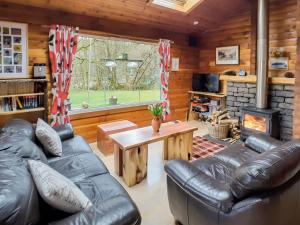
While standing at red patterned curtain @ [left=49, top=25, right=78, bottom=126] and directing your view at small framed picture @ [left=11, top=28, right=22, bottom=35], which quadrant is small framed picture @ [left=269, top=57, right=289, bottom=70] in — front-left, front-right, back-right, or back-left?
back-left

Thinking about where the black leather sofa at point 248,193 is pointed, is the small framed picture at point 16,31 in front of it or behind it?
in front

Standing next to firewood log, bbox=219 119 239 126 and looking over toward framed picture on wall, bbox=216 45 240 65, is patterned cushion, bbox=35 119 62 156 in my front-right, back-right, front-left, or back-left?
back-left

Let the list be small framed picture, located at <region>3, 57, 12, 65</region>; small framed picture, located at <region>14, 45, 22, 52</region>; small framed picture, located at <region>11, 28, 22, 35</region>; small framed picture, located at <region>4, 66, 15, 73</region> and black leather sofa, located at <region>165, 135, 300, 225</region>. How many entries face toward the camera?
4

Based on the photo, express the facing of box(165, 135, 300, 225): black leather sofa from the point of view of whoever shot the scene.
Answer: facing away from the viewer and to the left of the viewer

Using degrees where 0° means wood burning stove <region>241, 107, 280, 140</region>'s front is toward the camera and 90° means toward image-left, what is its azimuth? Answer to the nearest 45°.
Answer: approximately 45°

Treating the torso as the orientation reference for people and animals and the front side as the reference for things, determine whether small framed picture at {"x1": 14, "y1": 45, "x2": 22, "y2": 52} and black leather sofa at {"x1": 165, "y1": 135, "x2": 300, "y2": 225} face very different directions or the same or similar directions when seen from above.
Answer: very different directions

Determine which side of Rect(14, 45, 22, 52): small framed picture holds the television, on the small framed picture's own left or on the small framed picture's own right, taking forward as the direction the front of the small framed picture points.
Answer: on the small framed picture's own left

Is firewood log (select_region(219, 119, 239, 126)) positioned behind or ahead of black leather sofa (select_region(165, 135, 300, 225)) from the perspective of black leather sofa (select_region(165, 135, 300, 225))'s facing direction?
ahead
